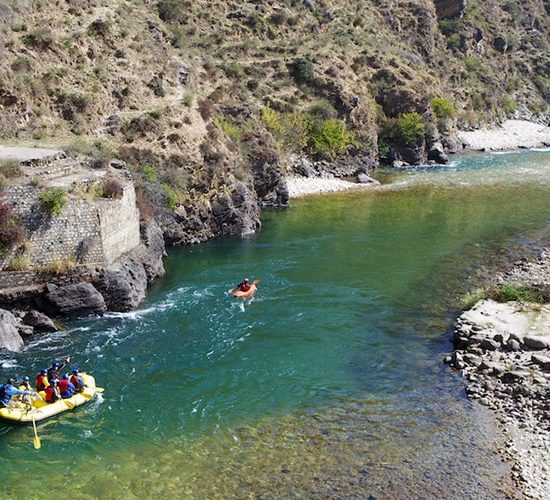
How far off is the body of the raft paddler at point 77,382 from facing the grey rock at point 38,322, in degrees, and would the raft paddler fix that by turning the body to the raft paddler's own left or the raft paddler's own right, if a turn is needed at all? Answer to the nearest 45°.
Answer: approximately 45° to the raft paddler's own left

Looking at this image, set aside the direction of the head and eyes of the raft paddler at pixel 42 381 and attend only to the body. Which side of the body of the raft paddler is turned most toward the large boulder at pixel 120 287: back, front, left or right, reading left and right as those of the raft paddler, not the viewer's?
front

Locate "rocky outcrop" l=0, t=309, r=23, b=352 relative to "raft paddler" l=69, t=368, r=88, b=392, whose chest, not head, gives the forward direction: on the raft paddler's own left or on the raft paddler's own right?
on the raft paddler's own left

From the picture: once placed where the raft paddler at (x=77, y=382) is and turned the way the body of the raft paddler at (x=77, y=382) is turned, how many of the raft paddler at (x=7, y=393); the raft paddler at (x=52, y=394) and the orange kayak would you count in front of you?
1

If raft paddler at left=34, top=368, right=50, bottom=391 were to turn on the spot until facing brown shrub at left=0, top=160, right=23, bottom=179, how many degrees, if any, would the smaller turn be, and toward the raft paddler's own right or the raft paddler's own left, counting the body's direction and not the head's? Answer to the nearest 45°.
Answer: approximately 45° to the raft paddler's own left

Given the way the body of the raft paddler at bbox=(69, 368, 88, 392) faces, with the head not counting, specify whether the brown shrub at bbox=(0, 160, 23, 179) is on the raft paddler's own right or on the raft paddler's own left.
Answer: on the raft paddler's own left

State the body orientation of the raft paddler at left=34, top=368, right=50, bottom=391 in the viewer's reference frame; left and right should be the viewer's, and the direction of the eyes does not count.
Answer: facing away from the viewer and to the right of the viewer

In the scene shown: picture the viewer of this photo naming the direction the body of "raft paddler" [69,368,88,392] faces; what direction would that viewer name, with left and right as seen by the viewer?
facing away from the viewer and to the right of the viewer

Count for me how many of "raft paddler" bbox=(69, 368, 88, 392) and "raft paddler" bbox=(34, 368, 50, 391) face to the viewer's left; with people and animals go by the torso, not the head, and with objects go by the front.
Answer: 0

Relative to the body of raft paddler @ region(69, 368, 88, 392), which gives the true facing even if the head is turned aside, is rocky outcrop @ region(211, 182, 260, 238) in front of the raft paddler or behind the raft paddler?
in front
